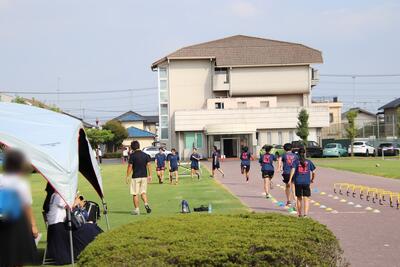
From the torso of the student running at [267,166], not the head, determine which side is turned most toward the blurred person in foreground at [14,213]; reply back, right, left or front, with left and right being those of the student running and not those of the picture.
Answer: back

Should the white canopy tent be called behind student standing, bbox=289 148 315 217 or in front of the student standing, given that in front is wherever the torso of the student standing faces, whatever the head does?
behind

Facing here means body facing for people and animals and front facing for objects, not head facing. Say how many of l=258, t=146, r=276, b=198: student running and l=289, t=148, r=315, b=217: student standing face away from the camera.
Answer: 2

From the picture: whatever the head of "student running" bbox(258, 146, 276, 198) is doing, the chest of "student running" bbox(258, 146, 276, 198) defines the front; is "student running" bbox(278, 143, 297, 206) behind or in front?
behind

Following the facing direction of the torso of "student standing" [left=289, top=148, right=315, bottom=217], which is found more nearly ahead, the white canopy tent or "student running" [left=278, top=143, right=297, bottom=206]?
the student running

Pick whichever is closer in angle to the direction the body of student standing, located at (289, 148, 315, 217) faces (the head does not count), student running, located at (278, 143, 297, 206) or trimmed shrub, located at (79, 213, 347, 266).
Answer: the student running

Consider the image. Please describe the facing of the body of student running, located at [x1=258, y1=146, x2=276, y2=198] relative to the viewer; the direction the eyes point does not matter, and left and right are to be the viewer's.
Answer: facing away from the viewer

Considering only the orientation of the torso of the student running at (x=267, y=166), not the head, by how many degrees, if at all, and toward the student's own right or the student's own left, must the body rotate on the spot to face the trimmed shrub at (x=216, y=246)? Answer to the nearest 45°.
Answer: approximately 180°

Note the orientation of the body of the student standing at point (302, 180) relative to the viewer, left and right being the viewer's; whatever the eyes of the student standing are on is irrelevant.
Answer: facing away from the viewer
